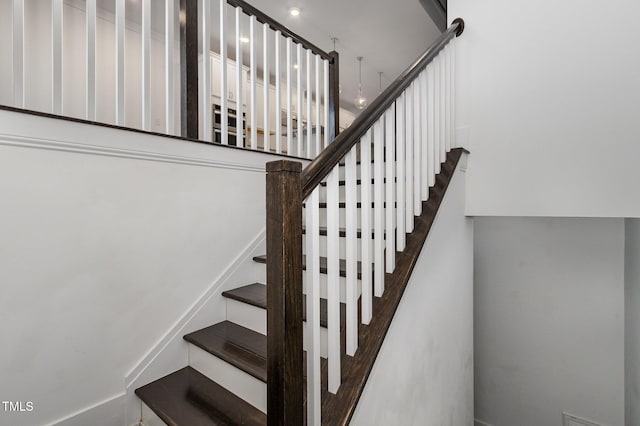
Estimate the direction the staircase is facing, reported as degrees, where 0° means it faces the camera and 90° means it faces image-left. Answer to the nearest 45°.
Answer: approximately 45°
